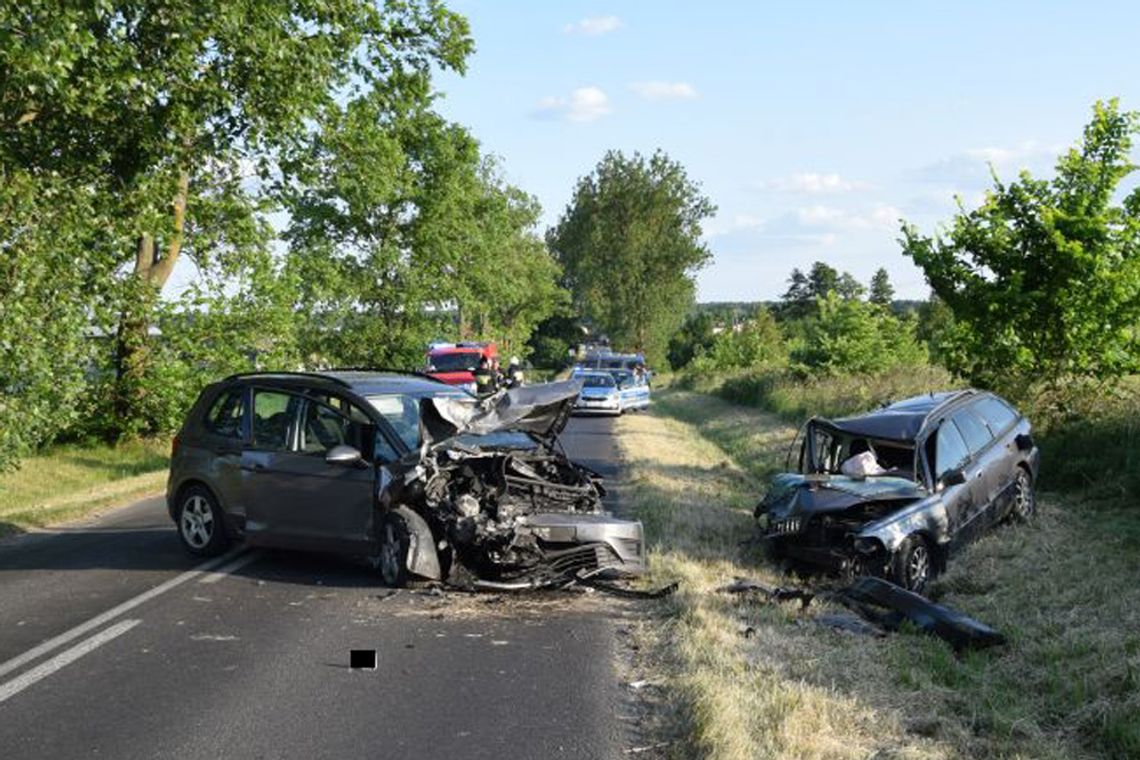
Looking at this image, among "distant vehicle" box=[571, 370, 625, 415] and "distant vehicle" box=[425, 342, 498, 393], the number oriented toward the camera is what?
2

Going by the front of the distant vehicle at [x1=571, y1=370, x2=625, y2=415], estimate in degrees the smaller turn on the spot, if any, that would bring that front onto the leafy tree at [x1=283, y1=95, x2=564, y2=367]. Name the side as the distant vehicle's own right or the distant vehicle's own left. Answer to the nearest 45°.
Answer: approximately 90° to the distant vehicle's own right

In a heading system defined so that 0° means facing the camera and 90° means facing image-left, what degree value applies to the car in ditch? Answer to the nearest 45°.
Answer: approximately 45°

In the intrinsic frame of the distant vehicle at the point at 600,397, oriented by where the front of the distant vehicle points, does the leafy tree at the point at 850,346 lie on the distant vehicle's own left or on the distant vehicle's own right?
on the distant vehicle's own left

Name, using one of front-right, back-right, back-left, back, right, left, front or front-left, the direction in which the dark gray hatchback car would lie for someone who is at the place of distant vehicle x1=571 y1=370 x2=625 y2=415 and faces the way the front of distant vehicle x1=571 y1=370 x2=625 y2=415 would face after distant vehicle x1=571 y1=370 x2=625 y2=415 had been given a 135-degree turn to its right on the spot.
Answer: back-left

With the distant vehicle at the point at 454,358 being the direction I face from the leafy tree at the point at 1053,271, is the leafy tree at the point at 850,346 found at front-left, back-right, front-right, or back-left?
front-right

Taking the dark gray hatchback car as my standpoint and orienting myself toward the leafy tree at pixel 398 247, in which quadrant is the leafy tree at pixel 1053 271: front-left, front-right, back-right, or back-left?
front-right

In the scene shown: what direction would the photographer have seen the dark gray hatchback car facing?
facing the viewer and to the right of the viewer

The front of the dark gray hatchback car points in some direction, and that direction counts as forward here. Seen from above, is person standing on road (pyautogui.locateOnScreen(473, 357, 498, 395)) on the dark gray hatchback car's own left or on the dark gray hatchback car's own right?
on the dark gray hatchback car's own left

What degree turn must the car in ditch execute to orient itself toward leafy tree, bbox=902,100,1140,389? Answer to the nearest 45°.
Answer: approximately 135° to its right

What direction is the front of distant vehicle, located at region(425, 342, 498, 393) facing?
toward the camera

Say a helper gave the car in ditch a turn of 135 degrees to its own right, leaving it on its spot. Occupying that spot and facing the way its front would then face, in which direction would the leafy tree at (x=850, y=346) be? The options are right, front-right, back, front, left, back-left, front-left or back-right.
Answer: front
